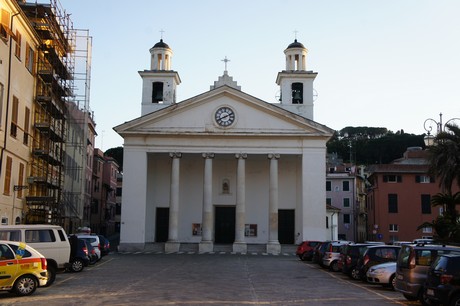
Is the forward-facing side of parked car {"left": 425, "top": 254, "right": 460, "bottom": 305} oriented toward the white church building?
no

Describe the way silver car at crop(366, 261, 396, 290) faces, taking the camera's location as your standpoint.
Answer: facing the viewer and to the left of the viewer

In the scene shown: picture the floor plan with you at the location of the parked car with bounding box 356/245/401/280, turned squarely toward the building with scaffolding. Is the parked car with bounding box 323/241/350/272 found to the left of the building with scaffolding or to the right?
right

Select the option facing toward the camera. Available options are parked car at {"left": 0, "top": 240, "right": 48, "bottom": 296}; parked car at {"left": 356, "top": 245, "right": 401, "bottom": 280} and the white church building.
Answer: the white church building

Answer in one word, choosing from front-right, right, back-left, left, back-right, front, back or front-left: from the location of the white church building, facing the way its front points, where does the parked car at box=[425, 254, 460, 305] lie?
front

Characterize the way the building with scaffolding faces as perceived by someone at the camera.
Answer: facing the viewer and to the right of the viewer

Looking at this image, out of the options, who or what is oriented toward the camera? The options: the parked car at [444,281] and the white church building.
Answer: the white church building

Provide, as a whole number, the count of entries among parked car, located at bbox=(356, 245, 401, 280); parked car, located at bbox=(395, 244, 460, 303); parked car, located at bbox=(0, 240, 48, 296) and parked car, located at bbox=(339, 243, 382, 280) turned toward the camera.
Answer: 0

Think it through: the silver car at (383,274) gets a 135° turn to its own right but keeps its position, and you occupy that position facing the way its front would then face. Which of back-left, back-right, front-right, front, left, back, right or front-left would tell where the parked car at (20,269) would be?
back-left

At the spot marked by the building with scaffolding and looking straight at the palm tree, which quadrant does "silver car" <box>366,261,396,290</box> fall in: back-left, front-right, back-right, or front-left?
front-right

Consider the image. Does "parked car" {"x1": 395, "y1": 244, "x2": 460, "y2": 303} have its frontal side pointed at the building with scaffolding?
no

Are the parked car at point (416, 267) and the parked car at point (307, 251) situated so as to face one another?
no

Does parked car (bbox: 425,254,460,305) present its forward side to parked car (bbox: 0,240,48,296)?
no

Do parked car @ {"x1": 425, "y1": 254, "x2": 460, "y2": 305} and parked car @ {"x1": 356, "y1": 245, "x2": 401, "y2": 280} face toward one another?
no

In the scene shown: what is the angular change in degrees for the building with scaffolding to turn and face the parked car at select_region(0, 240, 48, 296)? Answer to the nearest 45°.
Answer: approximately 45° to its right

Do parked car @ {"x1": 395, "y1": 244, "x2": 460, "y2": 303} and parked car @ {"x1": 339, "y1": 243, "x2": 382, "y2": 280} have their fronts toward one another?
no

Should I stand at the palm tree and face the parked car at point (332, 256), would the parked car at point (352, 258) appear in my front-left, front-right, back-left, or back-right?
front-left

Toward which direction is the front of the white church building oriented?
toward the camera
